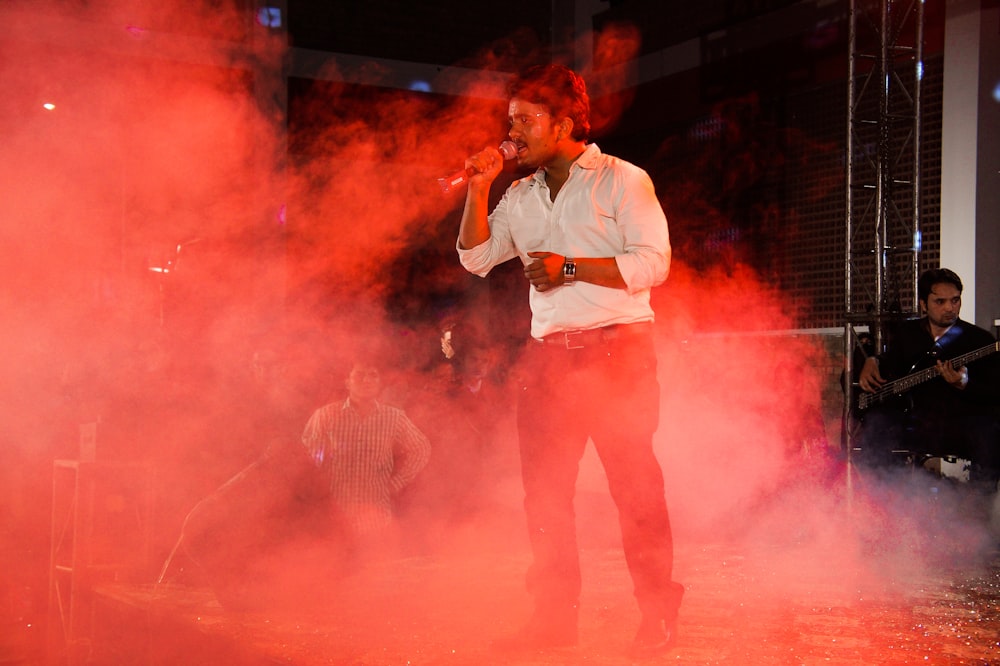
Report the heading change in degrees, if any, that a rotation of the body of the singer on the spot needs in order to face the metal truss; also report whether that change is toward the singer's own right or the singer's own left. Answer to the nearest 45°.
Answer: approximately 180°

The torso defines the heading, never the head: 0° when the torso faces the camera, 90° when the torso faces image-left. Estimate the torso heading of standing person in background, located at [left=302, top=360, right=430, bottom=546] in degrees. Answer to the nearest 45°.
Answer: approximately 0°

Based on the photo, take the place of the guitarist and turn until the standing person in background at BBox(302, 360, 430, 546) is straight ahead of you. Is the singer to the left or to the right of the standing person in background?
left

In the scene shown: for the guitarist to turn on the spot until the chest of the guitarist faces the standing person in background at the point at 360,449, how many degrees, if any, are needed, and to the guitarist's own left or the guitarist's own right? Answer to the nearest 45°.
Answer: approximately 45° to the guitarist's own right

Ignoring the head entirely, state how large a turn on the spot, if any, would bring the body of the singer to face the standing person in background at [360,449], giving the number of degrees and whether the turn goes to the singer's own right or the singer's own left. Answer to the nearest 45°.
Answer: approximately 90° to the singer's own right

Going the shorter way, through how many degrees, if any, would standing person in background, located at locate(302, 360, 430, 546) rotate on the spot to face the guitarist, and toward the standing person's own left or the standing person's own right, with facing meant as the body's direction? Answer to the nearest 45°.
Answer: approximately 90° to the standing person's own left

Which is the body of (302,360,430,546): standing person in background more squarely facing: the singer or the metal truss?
the singer

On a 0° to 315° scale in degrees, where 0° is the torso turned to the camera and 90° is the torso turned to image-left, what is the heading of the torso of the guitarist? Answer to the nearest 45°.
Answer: approximately 0°

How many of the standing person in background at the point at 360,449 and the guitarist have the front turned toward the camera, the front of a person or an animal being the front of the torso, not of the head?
2
